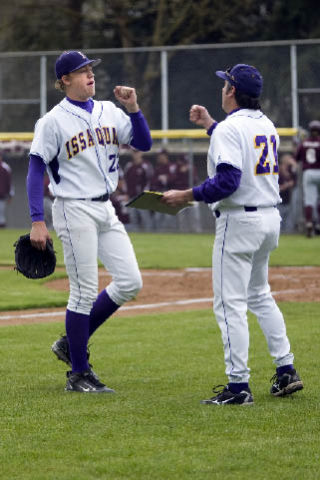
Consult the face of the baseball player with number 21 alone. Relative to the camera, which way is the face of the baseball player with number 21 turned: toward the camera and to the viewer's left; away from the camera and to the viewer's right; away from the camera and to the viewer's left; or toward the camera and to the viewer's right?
away from the camera and to the viewer's left

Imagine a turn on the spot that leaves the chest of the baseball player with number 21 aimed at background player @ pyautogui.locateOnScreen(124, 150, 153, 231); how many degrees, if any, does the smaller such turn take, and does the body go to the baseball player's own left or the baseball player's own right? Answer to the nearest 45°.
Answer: approximately 45° to the baseball player's own right

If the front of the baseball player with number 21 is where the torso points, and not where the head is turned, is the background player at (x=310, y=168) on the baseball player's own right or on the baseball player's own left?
on the baseball player's own right

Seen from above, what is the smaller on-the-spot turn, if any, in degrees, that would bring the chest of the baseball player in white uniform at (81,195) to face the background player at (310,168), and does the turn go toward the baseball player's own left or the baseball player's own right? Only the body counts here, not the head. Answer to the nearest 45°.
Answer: approximately 135° to the baseball player's own left

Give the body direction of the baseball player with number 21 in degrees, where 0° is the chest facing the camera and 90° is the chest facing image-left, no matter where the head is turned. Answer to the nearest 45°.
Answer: approximately 135°

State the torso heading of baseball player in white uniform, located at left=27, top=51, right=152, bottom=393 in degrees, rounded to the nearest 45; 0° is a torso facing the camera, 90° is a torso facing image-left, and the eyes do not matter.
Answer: approximately 315°

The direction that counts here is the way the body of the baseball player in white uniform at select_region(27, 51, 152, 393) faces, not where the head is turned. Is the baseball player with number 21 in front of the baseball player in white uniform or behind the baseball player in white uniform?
in front
